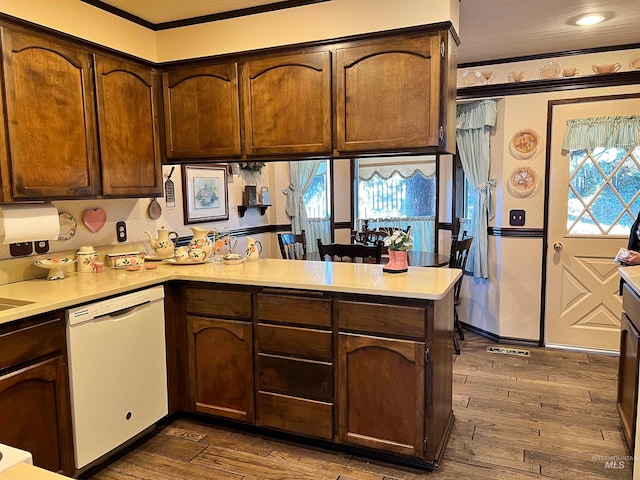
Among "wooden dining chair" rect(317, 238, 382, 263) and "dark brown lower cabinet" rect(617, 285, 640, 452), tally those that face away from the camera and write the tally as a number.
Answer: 1

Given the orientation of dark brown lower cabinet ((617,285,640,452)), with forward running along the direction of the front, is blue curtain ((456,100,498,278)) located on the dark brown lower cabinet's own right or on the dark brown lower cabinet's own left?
on the dark brown lower cabinet's own right

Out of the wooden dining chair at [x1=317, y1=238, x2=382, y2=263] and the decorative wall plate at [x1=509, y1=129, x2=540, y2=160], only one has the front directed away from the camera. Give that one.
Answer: the wooden dining chair

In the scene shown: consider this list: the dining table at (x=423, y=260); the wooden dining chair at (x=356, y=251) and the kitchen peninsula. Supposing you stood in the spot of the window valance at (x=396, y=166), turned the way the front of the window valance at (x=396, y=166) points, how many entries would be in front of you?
3

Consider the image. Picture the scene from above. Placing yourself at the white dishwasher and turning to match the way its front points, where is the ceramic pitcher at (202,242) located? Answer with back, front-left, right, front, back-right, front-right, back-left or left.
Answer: left

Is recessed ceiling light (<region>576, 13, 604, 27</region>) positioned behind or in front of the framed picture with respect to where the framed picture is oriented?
in front

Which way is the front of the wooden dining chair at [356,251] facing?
away from the camera

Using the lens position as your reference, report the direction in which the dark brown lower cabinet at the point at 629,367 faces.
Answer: facing to the left of the viewer

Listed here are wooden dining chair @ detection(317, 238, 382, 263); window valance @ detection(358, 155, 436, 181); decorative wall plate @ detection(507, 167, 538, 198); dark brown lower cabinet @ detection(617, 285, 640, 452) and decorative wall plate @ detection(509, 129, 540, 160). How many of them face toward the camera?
3
